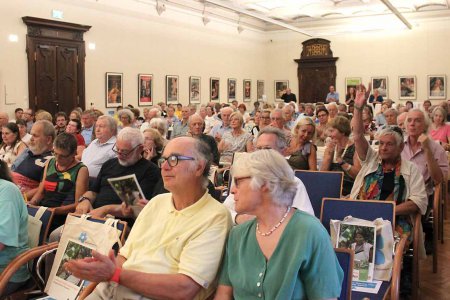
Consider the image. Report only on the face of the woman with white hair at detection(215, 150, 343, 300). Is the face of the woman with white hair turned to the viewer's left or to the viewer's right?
to the viewer's left

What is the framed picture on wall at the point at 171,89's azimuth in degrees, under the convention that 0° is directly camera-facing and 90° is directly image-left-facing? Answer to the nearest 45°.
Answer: approximately 315°

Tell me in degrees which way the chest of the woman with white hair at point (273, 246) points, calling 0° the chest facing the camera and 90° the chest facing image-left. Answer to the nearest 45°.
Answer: approximately 45°

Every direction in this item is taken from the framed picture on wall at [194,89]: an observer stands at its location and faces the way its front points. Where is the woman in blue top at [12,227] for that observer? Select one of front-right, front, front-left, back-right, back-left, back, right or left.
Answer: front-right
